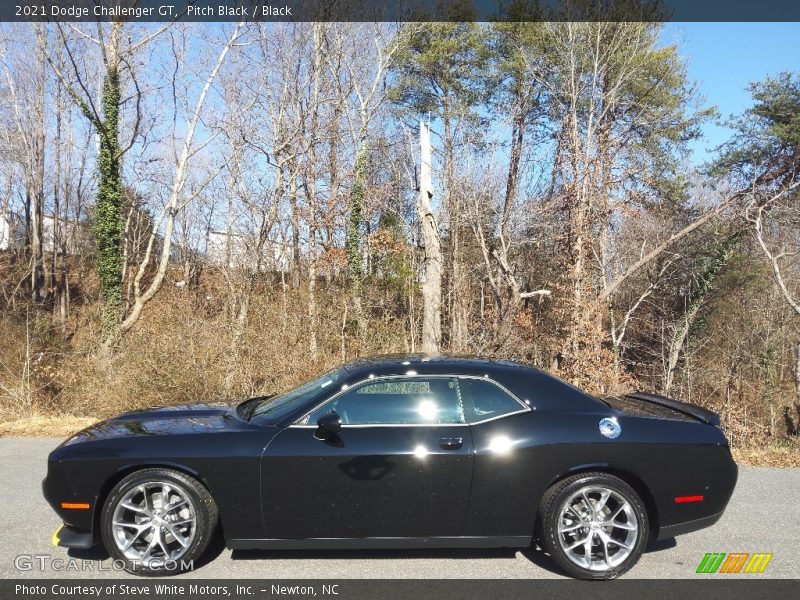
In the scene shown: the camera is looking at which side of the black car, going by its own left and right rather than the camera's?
left
